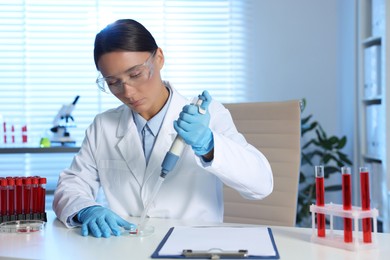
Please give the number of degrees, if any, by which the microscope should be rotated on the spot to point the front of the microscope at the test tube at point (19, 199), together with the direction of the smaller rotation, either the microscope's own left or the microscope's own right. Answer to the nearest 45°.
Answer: approximately 90° to the microscope's own right

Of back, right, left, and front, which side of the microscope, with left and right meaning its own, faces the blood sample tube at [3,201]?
right

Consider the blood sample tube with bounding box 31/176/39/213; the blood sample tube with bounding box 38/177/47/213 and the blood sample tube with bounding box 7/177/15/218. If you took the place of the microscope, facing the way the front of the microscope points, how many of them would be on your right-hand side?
3

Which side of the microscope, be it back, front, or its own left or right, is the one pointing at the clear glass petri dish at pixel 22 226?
right

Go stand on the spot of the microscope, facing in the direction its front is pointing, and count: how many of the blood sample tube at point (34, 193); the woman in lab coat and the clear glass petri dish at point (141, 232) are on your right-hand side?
3

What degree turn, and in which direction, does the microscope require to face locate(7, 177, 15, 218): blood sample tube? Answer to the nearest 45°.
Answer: approximately 90° to its right

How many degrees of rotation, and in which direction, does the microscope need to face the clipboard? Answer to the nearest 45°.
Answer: approximately 90° to its right

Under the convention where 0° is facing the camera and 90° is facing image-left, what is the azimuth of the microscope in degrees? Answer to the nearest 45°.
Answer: approximately 270°

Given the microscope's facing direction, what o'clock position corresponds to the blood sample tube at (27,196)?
The blood sample tube is roughly at 3 o'clock from the microscope.

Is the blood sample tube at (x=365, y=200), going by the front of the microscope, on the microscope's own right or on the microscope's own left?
on the microscope's own right

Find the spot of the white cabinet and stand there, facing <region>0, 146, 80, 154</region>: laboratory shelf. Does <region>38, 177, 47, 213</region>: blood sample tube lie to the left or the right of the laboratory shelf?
left

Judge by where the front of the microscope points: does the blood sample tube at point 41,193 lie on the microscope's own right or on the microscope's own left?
on the microscope's own right
